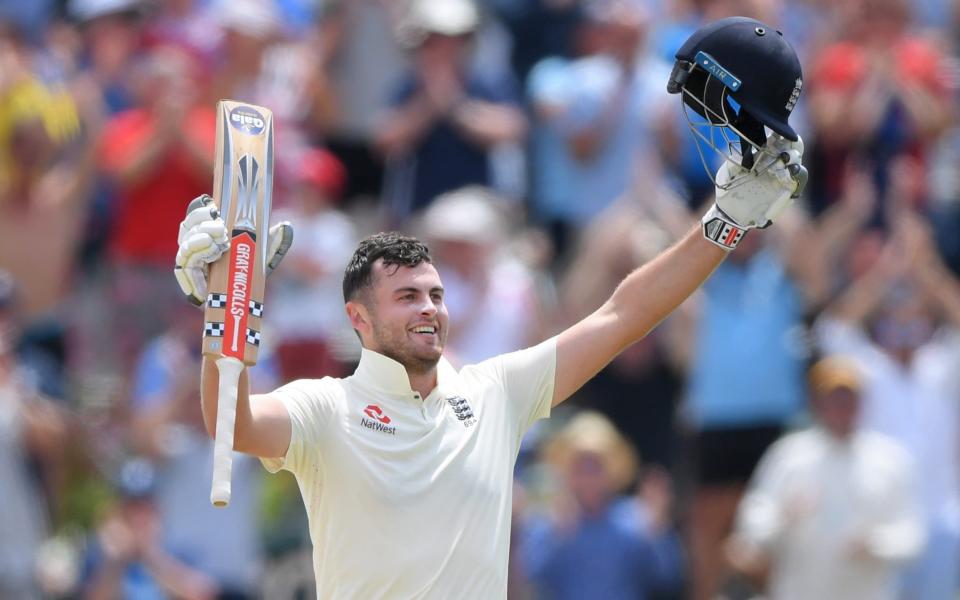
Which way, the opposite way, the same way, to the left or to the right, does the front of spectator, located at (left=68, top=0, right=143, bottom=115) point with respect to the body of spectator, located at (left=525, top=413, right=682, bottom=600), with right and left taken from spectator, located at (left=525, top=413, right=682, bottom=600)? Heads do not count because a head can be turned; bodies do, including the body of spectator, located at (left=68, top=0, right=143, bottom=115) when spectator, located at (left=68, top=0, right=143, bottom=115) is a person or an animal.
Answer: the same way

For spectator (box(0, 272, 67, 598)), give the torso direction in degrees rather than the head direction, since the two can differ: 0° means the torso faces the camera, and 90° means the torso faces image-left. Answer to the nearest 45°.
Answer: approximately 0°

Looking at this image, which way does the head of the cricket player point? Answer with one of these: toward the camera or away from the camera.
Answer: toward the camera

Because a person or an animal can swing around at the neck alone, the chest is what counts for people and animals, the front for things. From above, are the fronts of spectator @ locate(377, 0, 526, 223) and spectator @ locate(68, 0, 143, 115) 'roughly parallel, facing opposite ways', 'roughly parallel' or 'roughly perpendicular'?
roughly parallel

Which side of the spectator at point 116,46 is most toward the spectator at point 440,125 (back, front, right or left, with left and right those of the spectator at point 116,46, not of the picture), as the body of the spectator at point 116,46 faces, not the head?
left

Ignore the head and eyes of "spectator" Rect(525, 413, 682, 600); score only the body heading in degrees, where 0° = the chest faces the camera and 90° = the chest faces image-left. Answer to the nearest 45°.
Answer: approximately 0°

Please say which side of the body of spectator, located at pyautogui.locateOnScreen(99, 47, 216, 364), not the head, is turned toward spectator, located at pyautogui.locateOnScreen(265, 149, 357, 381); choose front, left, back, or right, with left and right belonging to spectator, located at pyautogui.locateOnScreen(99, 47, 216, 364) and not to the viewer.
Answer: left

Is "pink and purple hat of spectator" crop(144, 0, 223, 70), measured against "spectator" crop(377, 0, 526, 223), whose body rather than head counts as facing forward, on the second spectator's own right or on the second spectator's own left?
on the second spectator's own right

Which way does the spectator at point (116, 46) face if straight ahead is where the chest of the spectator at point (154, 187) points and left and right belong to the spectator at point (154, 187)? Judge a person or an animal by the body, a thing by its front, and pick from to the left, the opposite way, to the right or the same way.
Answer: the same way

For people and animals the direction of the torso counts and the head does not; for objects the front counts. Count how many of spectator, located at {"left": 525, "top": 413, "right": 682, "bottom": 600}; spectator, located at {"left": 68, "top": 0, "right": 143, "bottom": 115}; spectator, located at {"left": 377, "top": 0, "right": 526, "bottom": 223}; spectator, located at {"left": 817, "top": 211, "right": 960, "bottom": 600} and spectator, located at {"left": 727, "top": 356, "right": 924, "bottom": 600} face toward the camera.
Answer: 5

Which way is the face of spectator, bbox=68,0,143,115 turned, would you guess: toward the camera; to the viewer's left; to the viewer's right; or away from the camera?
toward the camera

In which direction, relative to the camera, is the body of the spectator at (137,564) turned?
toward the camera

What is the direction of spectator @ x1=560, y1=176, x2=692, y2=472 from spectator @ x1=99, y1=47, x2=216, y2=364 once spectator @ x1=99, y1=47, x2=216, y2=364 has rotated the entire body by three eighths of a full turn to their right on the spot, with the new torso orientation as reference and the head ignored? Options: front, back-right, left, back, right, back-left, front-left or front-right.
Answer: back-right

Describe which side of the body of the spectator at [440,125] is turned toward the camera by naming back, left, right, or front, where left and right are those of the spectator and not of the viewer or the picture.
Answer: front

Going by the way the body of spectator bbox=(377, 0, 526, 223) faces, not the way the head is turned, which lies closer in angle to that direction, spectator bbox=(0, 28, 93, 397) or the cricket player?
the cricket player

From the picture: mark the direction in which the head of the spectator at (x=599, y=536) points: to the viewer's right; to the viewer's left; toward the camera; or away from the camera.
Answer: toward the camera
